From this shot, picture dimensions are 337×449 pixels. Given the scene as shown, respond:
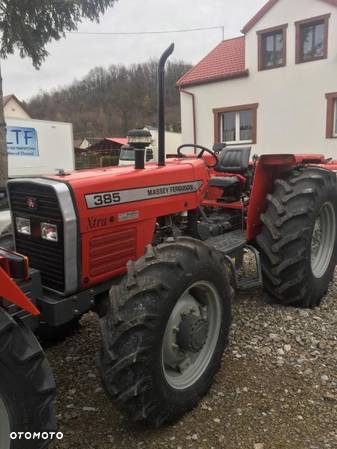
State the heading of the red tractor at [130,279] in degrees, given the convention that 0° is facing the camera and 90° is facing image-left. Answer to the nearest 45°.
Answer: approximately 45°

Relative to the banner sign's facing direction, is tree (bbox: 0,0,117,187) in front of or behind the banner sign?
in front

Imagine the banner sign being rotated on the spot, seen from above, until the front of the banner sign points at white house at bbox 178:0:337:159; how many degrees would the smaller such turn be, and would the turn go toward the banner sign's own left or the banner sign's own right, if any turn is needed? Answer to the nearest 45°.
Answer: approximately 90° to the banner sign's own left

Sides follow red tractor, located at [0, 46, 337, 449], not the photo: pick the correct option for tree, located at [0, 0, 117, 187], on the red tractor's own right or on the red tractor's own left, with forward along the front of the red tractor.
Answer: on the red tractor's own right

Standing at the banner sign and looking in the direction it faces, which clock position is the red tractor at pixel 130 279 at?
The red tractor is roughly at 12 o'clock from the banner sign.
